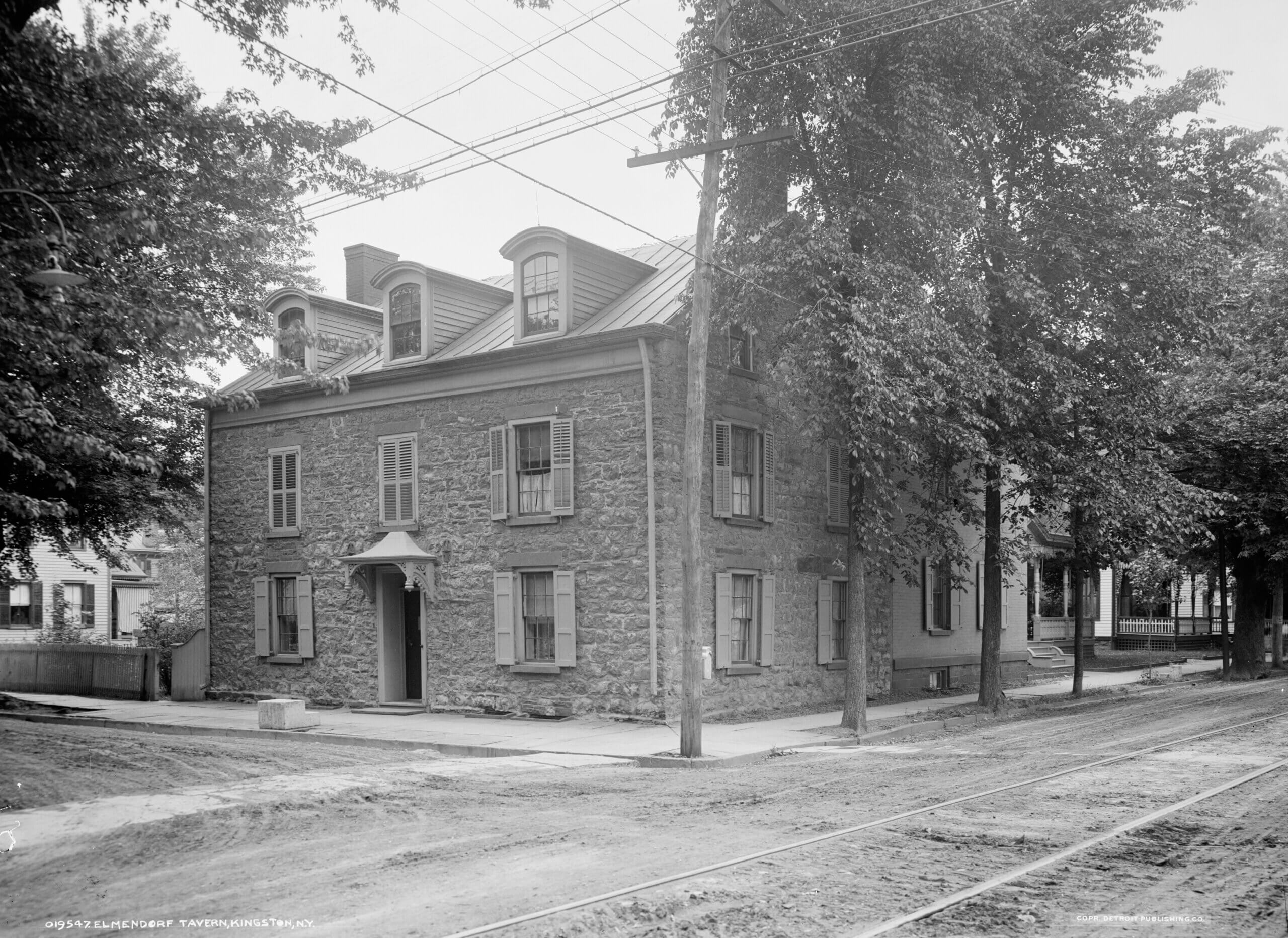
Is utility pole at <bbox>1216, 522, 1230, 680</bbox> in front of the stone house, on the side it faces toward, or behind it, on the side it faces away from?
behind

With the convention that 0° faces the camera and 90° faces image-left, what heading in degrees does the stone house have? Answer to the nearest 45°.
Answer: approximately 45°

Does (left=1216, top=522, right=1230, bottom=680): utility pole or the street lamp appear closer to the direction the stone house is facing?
the street lamp

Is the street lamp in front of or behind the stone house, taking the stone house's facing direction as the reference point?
in front
